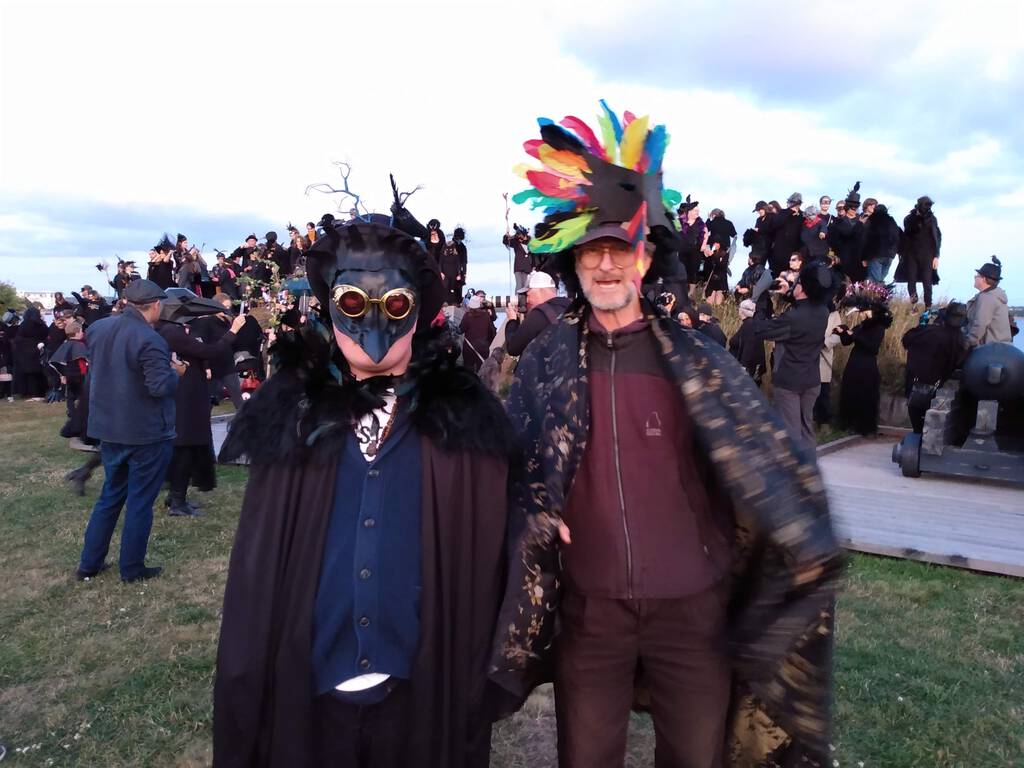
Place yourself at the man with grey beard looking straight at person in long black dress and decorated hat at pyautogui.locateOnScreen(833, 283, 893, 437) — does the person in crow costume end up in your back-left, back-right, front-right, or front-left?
back-left

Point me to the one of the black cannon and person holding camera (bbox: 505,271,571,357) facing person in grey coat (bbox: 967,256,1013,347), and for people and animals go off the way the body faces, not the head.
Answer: the black cannon

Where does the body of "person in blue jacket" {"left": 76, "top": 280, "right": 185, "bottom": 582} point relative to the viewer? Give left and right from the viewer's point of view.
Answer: facing away from the viewer and to the right of the viewer

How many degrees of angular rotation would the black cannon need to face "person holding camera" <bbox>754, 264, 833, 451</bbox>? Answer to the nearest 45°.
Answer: approximately 135° to its left

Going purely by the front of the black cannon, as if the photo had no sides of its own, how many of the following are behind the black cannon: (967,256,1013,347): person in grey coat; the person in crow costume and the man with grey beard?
2

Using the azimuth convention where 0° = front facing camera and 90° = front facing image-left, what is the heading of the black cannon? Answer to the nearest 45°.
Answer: approximately 180°

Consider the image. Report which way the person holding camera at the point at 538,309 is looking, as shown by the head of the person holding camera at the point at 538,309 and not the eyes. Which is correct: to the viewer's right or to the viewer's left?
to the viewer's left
